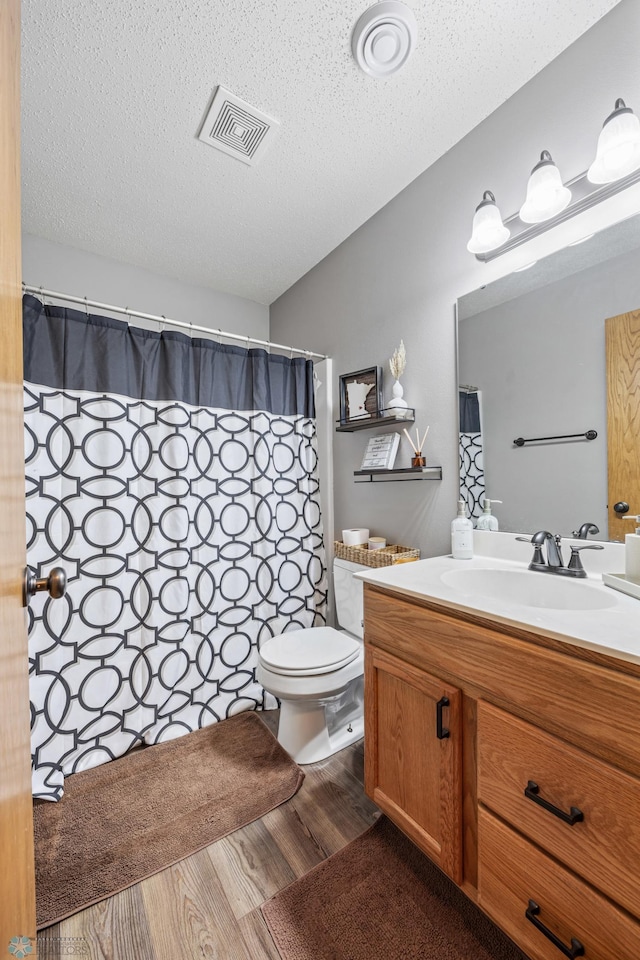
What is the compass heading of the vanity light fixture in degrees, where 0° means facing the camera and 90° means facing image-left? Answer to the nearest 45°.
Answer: approximately 45°

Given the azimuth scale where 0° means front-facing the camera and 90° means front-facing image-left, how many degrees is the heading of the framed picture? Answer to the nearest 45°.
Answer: approximately 45°

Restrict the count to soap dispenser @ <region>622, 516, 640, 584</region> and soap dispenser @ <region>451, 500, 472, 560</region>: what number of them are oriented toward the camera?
1

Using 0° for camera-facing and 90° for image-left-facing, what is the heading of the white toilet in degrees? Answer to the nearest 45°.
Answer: approximately 45°

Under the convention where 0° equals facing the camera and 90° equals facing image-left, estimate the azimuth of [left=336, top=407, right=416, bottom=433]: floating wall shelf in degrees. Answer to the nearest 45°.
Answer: approximately 45°

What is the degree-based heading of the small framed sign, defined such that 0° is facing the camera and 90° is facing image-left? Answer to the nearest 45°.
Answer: approximately 45°

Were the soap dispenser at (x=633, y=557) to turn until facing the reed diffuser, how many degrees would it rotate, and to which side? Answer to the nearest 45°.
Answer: approximately 45° to its right

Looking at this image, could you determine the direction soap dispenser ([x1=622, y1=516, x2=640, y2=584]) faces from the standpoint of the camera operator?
facing to the left of the viewer

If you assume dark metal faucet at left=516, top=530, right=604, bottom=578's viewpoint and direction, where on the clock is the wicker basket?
The wicker basket is roughly at 2 o'clock from the dark metal faucet.

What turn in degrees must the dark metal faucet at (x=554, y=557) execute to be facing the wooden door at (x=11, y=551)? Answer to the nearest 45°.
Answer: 0° — it already faces it
